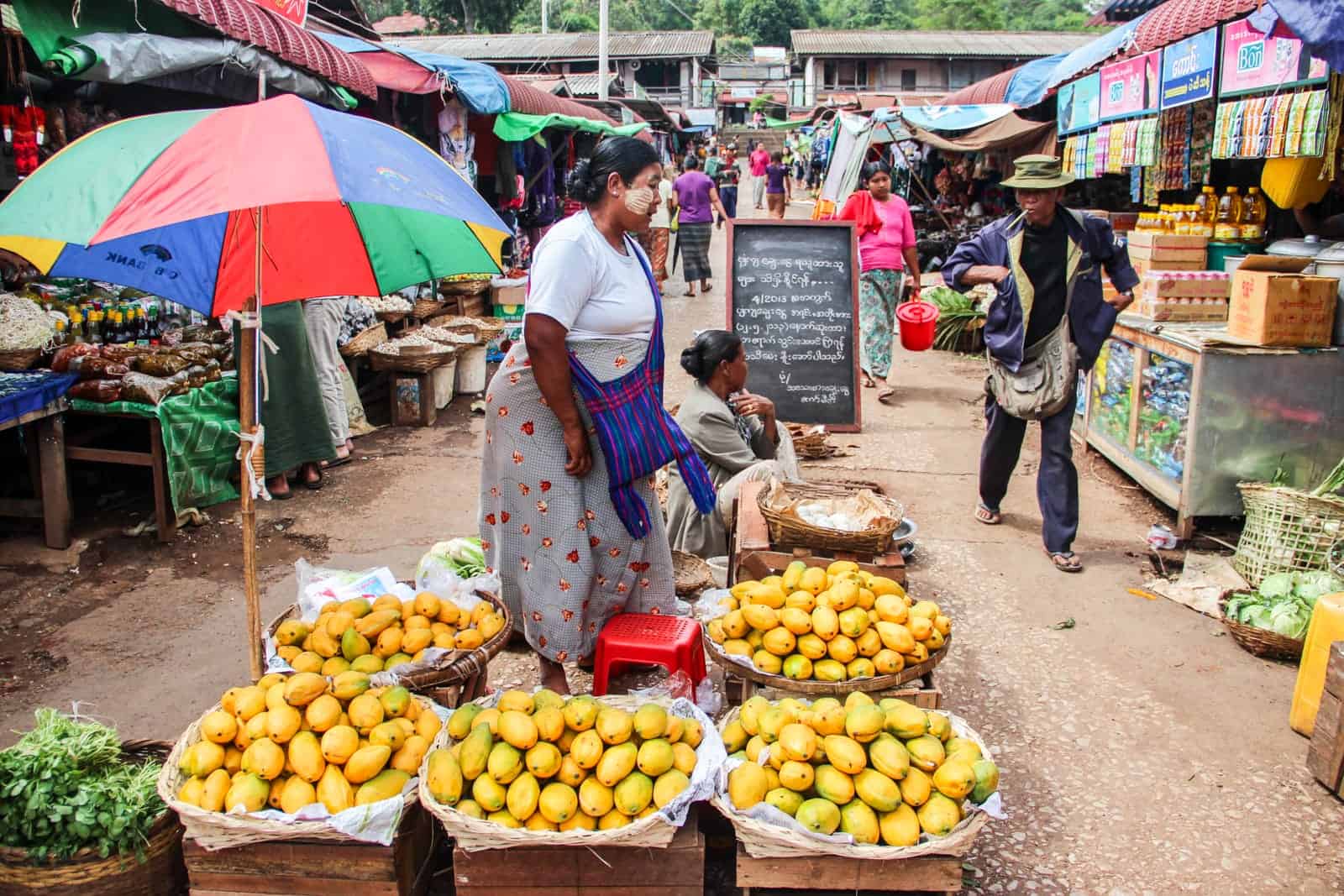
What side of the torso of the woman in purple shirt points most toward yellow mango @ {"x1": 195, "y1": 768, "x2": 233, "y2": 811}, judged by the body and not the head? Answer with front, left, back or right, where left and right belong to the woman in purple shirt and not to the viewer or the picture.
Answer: back

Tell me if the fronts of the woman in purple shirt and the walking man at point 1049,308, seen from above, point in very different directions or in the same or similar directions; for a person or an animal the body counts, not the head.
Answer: very different directions

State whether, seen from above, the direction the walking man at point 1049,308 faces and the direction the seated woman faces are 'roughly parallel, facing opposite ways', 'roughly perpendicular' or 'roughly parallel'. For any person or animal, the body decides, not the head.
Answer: roughly perpendicular

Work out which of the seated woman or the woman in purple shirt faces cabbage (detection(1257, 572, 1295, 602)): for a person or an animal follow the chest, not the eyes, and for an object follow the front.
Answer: the seated woman

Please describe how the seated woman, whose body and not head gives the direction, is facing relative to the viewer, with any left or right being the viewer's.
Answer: facing to the right of the viewer

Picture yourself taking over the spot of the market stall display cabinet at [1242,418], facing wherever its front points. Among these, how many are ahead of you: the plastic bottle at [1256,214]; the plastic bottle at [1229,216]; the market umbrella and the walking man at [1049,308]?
2

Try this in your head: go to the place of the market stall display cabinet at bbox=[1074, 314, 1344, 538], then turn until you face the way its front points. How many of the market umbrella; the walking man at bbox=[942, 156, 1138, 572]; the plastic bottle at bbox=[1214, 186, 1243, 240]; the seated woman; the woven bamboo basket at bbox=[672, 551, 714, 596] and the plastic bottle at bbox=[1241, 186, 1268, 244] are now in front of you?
4
